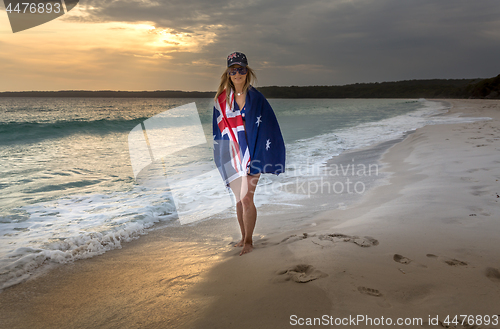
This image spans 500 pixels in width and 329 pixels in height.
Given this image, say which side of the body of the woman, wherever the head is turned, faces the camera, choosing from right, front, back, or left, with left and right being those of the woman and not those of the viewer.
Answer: front

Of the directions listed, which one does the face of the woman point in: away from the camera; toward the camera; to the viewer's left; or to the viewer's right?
toward the camera
